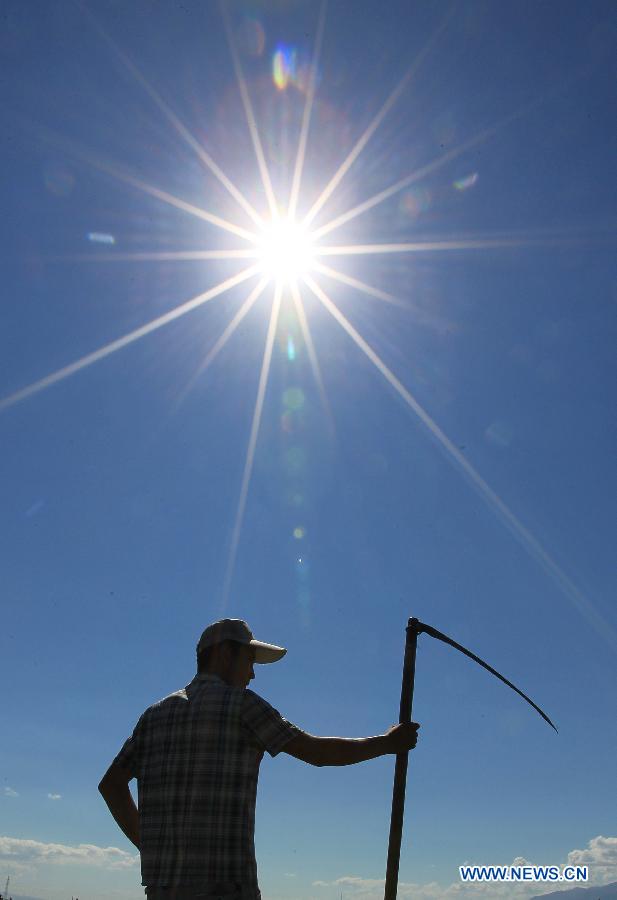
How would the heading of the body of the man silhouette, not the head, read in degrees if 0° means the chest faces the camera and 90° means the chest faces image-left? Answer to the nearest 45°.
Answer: approximately 225°
